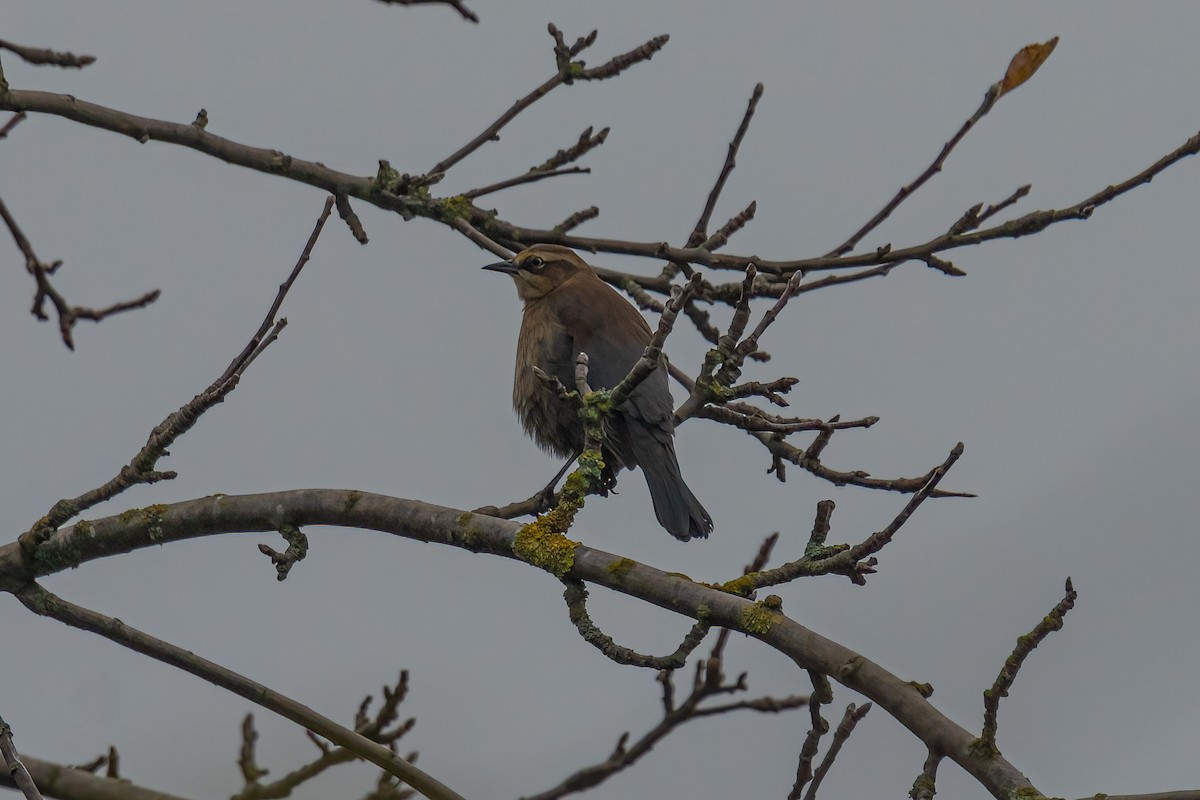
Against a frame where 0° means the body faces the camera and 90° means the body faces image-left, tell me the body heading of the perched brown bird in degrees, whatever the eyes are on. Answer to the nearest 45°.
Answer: approximately 90°
